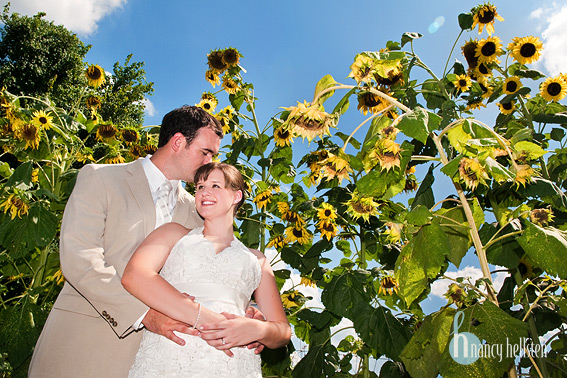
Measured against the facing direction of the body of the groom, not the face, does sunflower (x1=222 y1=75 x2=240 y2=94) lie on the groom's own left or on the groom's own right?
on the groom's own left

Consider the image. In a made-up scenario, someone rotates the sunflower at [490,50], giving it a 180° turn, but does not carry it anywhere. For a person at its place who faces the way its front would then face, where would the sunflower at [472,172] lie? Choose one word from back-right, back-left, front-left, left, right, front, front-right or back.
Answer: back

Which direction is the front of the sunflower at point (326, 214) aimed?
toward the camera

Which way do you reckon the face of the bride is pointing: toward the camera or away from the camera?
toward the camera

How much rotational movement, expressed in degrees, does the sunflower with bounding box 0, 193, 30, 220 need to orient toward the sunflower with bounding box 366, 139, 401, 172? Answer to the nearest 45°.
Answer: approximately 45° to its left

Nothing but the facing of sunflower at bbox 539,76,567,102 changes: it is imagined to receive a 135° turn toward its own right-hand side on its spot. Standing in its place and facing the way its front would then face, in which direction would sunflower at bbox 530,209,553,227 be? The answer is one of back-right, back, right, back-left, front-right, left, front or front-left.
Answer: back-left

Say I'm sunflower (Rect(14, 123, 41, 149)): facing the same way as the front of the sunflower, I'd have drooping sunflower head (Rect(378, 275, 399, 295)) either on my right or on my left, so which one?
on my left

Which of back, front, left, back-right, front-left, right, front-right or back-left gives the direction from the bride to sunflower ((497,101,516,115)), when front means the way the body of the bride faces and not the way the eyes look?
back-left

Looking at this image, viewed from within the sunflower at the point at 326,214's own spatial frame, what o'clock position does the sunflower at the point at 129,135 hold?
the sunflower at the point at 129,135 is roughly at 4 o'clock from the sunflower at the point at 326,214.

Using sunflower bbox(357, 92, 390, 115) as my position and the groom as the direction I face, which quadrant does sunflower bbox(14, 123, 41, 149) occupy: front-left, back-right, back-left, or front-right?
front-right

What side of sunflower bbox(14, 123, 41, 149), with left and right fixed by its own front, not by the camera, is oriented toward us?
front

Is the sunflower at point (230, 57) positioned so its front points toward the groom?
yes
